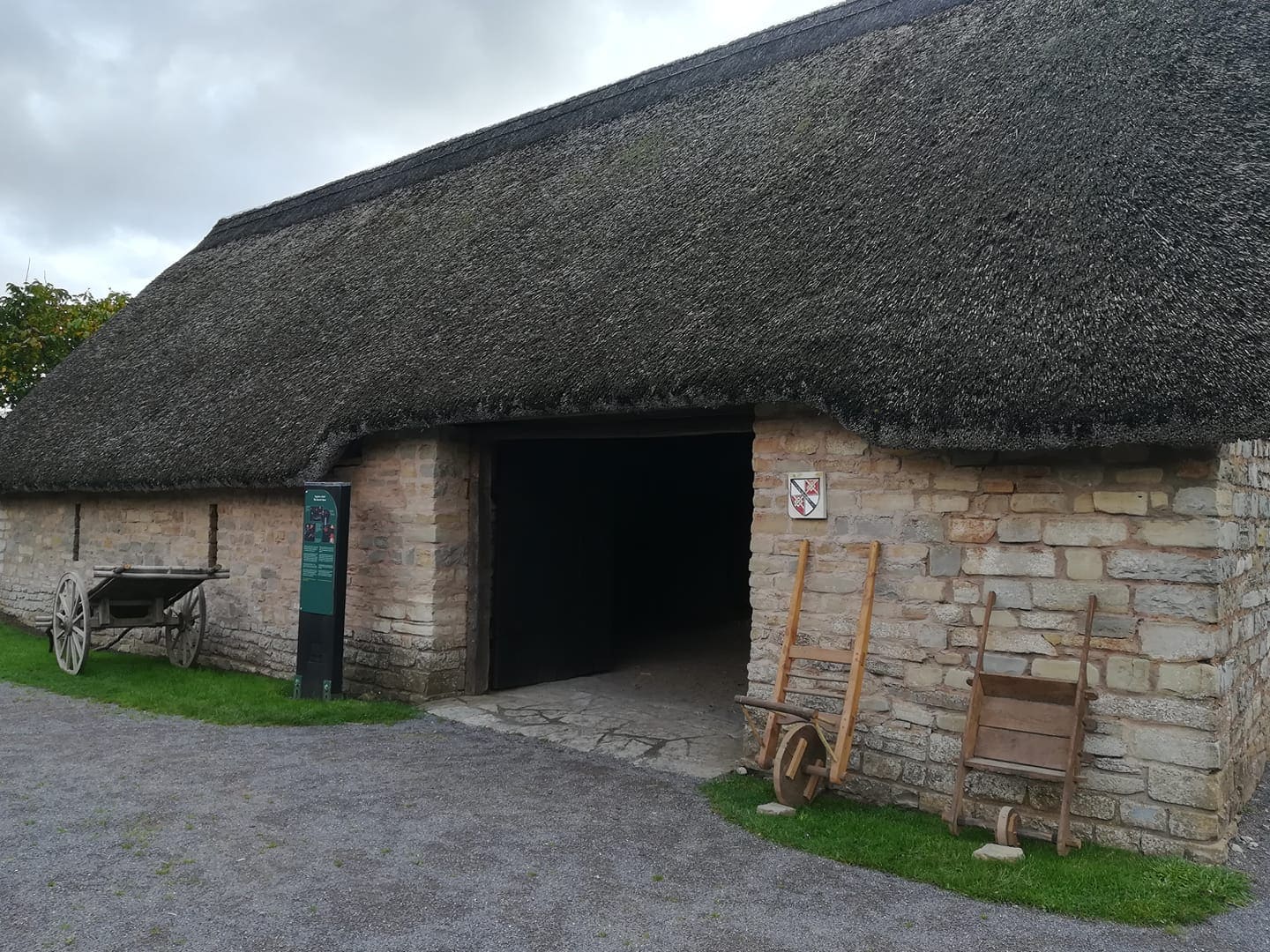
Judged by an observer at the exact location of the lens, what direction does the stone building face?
facing the viewer and to the left of the viewer

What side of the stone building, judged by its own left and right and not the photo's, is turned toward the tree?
right

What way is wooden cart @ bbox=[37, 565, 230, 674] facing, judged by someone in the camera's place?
facing away from the viewer and to the left of the viewer

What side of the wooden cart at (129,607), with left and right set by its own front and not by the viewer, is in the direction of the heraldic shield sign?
back

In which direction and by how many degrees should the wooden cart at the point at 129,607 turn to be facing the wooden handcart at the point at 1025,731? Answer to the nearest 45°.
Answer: approximately 180°

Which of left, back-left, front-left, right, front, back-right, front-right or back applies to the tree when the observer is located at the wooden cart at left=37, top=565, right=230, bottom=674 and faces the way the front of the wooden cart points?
front-right

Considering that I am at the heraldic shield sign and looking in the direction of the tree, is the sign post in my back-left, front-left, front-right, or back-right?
front-left
